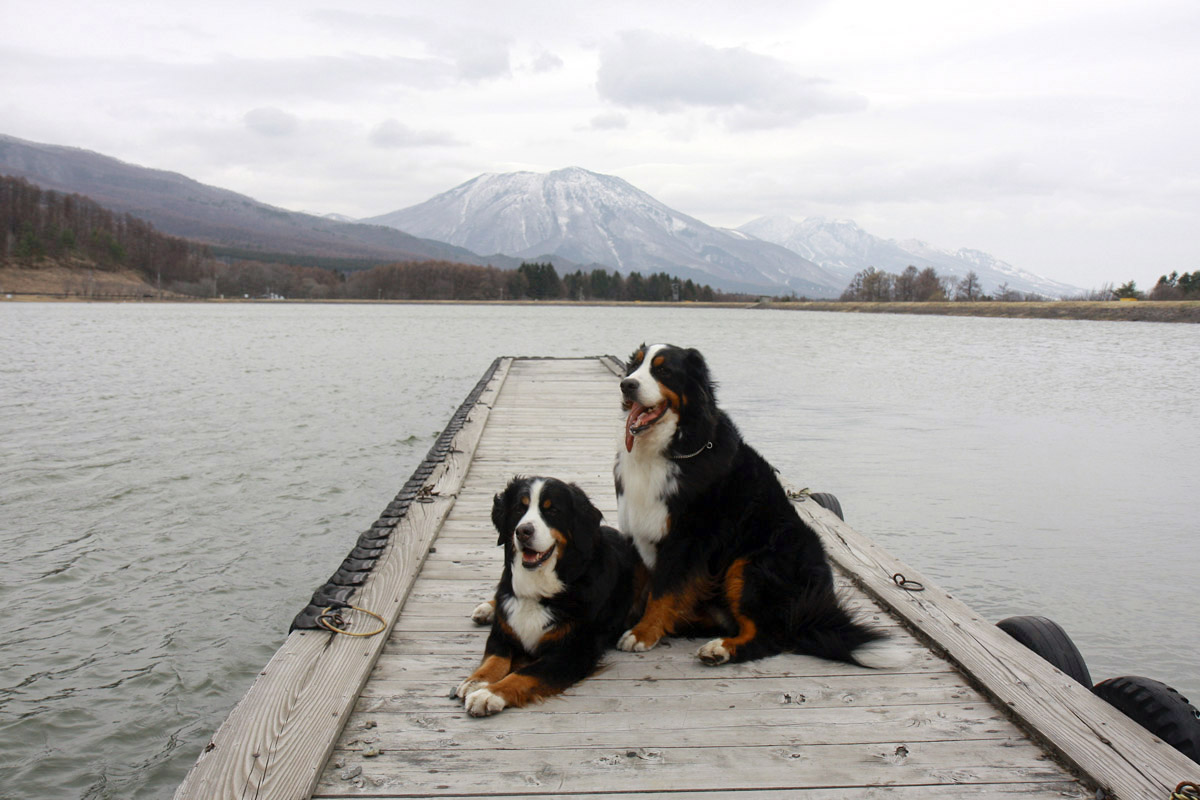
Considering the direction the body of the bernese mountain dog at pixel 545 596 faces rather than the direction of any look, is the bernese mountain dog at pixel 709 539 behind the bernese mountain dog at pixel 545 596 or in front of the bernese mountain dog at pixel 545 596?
behind

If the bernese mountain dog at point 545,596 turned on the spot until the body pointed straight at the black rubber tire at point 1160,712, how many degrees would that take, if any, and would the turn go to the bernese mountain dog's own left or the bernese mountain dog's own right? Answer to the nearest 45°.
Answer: approximately 135° to the bernese mountain dog's own left

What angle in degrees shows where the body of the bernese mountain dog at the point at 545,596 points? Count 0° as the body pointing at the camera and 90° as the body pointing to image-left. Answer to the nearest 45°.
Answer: approximately 45°

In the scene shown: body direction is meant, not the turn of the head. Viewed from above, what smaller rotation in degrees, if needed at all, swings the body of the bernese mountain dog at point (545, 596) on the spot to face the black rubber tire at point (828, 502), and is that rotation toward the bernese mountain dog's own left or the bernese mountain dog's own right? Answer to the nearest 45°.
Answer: approximately 180°

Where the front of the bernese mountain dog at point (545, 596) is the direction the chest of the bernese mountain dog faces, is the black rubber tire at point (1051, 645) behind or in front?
behind
